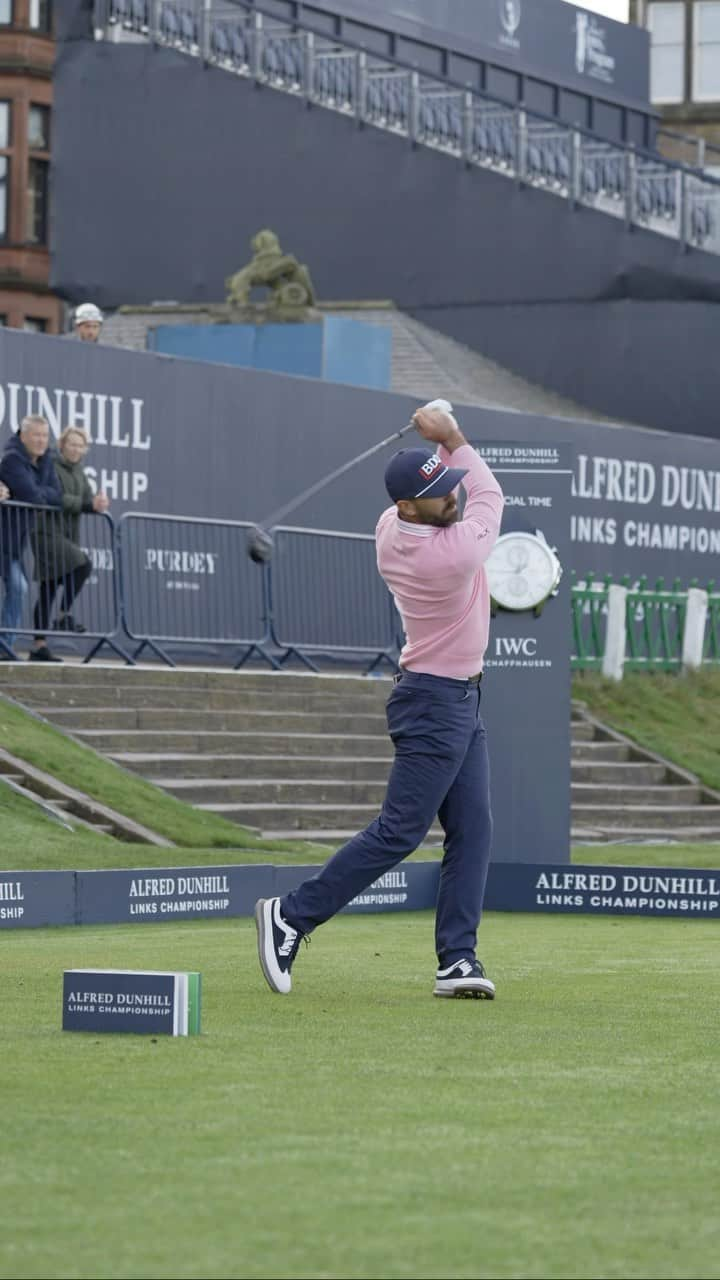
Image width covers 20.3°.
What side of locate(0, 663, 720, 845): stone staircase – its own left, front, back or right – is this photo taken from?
front

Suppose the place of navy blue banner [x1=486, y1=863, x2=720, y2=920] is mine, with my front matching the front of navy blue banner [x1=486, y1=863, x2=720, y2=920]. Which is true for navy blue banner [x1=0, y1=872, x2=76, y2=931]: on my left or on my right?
on my right

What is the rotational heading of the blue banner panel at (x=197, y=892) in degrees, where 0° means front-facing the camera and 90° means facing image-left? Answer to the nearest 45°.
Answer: approximately 0°

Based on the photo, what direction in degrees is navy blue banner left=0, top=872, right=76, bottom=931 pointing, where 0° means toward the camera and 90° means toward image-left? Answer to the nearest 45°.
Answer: approximately 0°

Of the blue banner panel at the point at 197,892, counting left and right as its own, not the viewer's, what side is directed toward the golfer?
front

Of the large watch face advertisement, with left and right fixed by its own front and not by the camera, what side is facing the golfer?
front

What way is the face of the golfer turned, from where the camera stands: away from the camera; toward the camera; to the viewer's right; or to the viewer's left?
to the viewer's right

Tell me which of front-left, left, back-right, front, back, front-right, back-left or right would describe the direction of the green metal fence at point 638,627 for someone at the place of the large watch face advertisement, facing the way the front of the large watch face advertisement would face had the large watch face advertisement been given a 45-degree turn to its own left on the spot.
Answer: back-left

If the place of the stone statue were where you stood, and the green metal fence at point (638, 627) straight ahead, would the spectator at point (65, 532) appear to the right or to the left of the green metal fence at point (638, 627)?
right

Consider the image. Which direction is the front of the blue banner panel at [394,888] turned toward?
toward the camera

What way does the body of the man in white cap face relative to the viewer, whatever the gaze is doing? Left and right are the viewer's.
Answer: facing the viewer

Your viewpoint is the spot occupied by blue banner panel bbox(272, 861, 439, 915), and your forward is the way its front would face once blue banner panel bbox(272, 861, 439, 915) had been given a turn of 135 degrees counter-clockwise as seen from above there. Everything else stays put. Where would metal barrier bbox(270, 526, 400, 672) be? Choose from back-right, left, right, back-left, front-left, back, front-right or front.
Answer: front-left

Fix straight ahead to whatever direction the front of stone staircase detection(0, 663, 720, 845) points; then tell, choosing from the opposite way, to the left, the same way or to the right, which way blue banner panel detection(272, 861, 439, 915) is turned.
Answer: the same way

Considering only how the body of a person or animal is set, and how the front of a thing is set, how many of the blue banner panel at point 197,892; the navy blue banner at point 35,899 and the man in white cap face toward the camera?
3

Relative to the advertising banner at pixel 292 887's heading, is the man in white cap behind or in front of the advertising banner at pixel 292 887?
behind

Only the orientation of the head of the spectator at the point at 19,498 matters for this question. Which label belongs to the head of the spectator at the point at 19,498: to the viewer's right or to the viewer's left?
to the viewer's right
